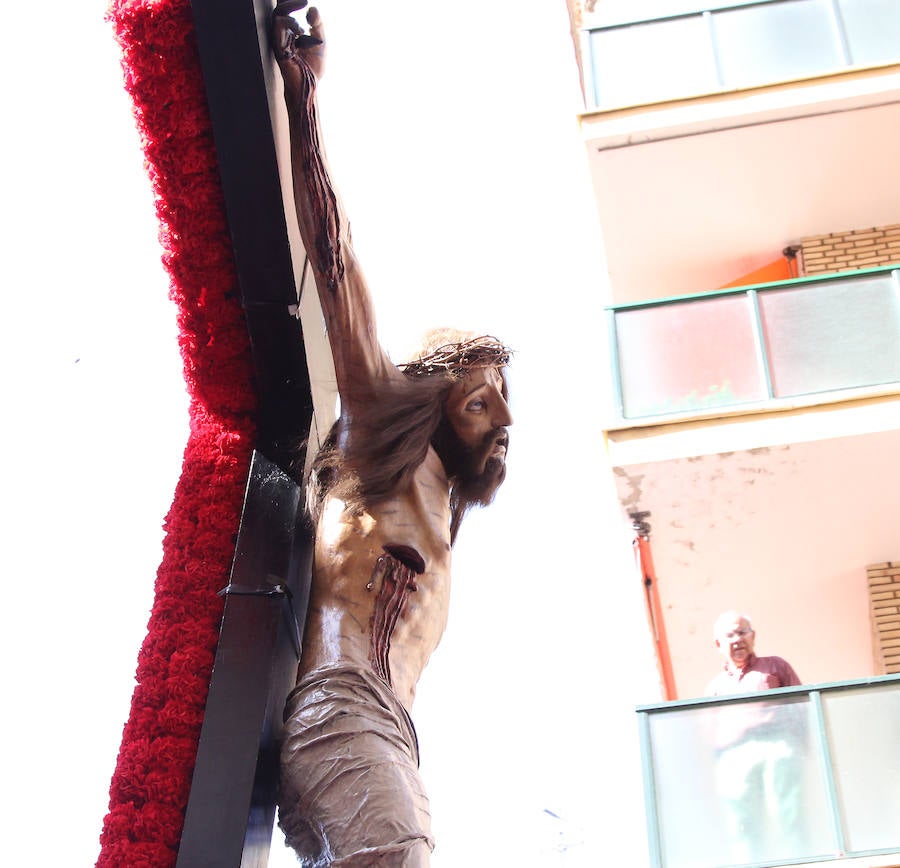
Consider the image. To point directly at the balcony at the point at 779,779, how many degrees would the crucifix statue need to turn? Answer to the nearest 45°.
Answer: approximately 45° to its left

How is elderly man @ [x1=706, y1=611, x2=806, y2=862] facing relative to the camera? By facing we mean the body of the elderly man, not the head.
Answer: toward the camera

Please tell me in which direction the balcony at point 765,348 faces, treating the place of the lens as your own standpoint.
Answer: facing the viewer

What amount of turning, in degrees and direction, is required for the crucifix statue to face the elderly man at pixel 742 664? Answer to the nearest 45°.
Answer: approximately 45° to its left

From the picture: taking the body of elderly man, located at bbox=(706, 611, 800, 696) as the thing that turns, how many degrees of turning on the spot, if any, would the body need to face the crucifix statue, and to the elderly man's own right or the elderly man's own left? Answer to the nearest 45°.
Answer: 0° — they already face it

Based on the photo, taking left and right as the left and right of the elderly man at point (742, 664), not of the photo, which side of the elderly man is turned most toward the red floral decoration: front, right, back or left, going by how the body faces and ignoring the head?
front

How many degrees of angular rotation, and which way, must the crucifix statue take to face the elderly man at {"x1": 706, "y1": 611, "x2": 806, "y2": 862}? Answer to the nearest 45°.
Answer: approximately 45° to its left

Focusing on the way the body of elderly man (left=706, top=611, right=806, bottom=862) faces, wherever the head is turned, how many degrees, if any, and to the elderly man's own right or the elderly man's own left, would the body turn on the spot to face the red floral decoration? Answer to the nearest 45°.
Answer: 0° — they already face it

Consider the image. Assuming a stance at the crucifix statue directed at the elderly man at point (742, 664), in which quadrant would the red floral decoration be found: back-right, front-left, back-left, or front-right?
back-left

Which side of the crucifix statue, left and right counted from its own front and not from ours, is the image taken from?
right

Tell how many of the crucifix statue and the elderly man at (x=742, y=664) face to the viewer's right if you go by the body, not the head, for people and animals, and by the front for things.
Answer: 1

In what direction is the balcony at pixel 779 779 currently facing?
toward the camera
